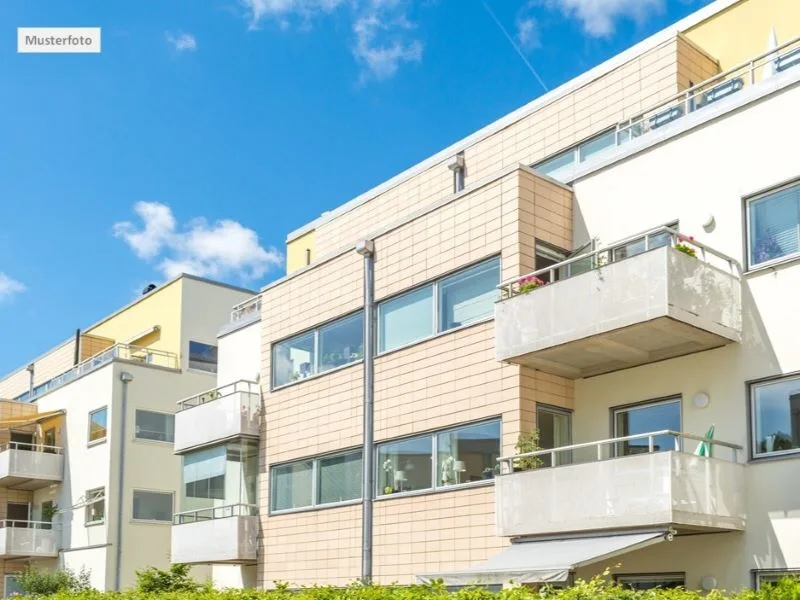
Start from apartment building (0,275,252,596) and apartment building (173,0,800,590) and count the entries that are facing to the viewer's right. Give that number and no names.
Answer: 0

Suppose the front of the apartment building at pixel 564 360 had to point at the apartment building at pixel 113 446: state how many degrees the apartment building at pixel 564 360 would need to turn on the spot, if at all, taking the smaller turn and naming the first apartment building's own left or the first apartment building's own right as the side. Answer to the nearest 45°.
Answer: approximately 90° to the first apartment building's own right

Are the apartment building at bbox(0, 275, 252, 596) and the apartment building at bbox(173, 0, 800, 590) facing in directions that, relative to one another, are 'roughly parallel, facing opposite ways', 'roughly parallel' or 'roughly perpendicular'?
roughly parallel

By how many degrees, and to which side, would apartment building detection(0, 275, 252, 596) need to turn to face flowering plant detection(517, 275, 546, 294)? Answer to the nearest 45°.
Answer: approximately 45° to its left

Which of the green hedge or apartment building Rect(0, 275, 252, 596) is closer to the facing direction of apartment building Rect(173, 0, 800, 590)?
the green hedge

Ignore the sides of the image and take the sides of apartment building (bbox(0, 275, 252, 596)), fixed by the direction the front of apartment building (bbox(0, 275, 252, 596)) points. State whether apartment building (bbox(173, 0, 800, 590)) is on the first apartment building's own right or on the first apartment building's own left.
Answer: on the first apartment building's own left

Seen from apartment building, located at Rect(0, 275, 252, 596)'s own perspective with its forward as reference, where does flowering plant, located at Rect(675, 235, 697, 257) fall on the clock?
The flowering plant is roughly at 10 o'clock from the apartment building.

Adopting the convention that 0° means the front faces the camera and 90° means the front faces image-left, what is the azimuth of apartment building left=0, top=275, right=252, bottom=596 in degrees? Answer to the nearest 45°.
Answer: approximately 45°

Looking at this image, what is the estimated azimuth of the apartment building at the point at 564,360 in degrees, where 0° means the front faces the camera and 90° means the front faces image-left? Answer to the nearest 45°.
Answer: approximately 45°
